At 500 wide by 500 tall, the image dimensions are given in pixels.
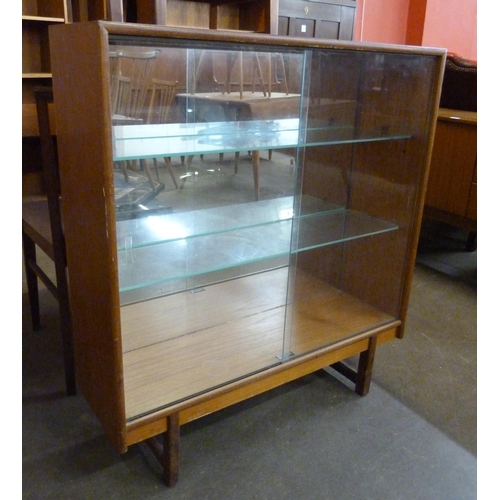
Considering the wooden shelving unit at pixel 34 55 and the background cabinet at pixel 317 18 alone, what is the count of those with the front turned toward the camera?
2

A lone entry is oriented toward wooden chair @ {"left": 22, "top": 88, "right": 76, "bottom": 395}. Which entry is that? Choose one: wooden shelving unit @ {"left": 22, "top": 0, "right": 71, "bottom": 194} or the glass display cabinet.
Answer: the wooden shelving unit

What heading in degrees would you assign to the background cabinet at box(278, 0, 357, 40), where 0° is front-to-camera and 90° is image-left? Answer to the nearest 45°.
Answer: approximately 0°

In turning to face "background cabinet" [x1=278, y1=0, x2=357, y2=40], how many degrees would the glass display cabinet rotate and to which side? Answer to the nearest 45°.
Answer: approximately 135° to its left

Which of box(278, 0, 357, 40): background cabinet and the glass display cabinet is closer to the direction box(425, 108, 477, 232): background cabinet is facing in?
the glass display cabinet

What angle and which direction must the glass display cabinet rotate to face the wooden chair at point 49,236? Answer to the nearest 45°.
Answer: approximately 135° to its right

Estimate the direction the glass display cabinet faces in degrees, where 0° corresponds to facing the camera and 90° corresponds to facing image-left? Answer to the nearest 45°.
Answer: approximately 315°

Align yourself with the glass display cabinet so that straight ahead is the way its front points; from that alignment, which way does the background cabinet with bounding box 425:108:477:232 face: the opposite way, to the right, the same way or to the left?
to the right

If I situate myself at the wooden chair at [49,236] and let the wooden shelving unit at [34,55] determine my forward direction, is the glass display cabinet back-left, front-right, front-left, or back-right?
back-right
